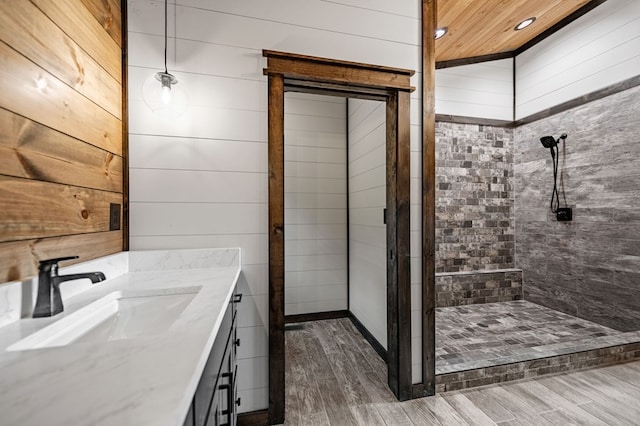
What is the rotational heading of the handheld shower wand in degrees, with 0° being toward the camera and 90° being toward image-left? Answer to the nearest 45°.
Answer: approximately 45°

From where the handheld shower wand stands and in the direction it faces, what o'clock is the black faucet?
The black faucet is roughly at 11 o'clock from the handheld shower wand.

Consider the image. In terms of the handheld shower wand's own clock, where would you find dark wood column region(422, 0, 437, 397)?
The dark wood column is roughly at 11 o'clock from the handheld shower wand.

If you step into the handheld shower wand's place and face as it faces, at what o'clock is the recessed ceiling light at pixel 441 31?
The recessed ceiling light is roughly at 12 o'clock from the handheld shower wand.

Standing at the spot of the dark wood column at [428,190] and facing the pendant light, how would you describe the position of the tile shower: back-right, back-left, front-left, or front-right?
back-right
